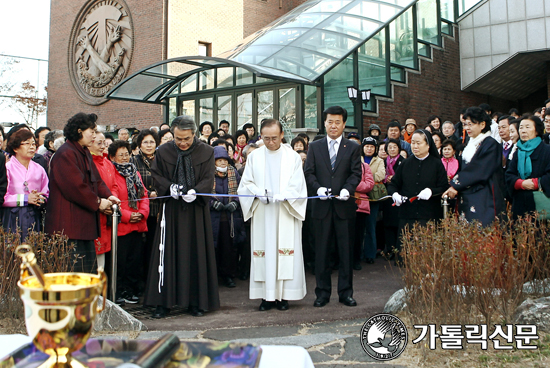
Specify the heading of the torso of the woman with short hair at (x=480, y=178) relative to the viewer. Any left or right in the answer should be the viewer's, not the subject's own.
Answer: facing to the left of the viewer

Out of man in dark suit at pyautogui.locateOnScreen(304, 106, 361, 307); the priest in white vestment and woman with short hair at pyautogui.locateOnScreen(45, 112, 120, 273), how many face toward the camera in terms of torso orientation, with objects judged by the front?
2

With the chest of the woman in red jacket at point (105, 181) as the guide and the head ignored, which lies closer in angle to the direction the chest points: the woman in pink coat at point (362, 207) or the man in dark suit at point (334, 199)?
the man in dark suit

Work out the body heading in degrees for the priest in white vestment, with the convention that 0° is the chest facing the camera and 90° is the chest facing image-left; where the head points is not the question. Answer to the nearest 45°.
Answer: approximately 0°

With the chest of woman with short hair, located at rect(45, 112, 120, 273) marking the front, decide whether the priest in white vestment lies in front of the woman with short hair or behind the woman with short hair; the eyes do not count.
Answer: in front

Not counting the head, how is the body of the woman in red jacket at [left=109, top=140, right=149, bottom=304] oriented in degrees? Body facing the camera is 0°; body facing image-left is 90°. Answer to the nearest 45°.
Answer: approximately 315°

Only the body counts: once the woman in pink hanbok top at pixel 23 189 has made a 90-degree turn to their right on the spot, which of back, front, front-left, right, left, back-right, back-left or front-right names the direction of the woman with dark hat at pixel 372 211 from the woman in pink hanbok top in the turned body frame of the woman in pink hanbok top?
back-left

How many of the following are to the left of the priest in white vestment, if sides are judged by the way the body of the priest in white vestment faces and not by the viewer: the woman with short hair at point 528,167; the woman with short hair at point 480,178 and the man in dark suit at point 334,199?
3

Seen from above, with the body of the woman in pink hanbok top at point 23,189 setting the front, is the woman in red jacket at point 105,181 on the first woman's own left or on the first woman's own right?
on the first woman's own left

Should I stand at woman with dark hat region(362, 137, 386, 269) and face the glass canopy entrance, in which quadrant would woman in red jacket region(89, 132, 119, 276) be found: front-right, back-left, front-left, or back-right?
back-left
